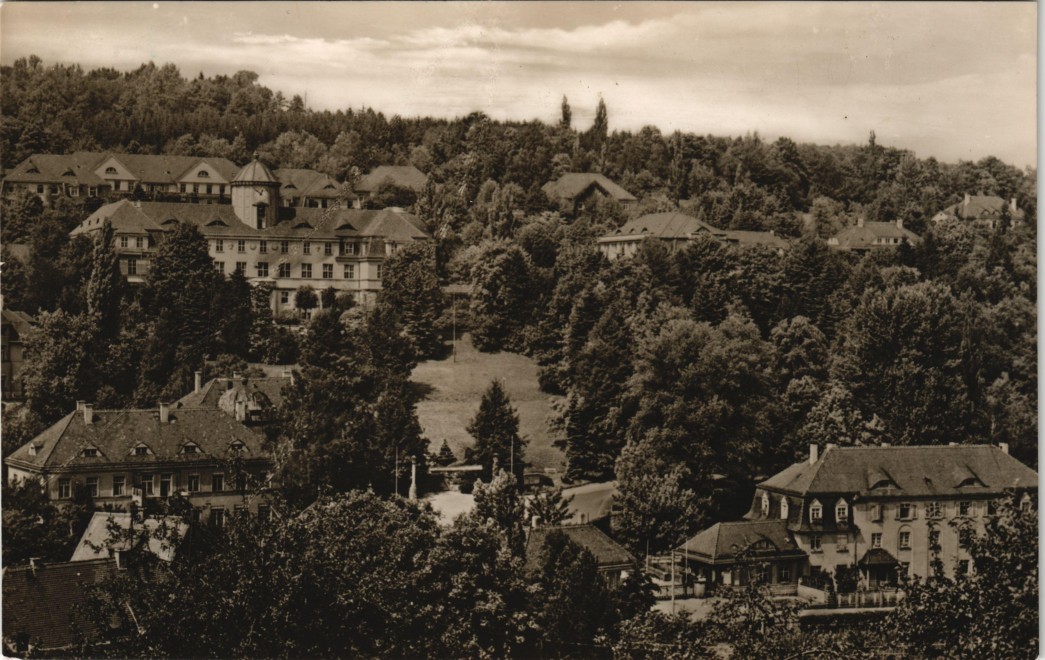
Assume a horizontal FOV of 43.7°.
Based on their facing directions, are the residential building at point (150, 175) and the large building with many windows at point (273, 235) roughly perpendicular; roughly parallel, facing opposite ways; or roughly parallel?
roughly parallel

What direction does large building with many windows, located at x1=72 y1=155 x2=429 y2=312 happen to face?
toward the camera

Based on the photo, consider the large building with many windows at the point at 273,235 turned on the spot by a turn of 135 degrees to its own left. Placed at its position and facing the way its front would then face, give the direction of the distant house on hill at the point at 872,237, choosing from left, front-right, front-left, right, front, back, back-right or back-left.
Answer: front-right

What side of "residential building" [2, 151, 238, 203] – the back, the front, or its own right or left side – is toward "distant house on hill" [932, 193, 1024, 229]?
left

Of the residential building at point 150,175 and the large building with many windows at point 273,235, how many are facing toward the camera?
2

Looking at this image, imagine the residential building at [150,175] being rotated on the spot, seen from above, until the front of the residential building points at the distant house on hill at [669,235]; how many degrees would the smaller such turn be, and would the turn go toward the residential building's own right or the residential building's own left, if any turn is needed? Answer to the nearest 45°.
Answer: approximately 135° to the residential building's own left

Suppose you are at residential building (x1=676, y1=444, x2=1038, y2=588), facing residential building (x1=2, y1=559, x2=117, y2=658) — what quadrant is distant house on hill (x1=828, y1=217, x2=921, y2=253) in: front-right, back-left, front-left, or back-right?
back-right

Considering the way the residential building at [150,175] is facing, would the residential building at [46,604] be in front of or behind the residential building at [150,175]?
in front

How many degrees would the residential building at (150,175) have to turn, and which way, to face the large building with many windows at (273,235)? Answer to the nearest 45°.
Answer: approximately 90° to its left

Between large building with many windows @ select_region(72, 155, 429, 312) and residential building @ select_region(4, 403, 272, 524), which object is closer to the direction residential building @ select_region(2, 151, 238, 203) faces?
the residential building

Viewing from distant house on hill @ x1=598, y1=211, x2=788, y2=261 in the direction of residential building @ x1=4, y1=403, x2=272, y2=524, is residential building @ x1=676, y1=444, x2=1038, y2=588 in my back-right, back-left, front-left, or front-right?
front-left

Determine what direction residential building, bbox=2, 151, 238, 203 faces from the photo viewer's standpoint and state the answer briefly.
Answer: facing the viewer

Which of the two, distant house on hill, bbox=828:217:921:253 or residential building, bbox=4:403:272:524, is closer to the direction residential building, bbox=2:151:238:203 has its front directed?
the residential building

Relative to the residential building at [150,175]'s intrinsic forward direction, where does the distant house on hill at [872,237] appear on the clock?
The distant house on hill is roughly at 9 o'clock from the residential building.
